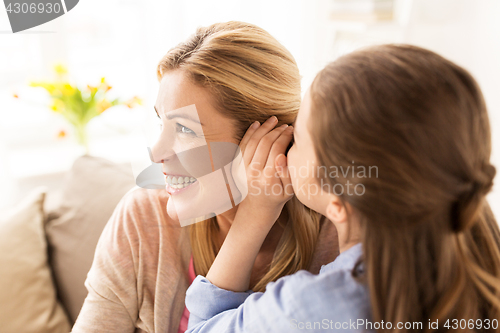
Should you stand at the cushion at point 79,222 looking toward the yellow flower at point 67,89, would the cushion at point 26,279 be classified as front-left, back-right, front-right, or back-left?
back-left

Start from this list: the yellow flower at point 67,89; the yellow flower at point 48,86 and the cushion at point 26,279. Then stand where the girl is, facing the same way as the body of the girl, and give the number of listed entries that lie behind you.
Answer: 0

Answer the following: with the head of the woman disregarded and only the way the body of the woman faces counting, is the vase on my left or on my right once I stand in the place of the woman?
on my right

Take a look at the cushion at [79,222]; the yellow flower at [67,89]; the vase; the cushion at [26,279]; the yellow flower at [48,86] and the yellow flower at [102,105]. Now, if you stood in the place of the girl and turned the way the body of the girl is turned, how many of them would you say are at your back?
0

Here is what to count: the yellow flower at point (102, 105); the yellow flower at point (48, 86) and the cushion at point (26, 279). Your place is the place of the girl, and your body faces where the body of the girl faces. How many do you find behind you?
0

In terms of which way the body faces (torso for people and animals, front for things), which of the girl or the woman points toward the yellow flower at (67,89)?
the girl

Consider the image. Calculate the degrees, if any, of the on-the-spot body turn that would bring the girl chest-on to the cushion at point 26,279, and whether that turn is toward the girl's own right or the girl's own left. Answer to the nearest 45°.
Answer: approximately 45° to the girl's own left

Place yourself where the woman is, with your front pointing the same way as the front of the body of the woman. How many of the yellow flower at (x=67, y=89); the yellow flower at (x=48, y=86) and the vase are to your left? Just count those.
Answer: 0

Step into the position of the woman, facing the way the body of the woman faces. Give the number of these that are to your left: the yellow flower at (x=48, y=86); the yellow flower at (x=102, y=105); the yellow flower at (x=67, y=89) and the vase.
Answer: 0

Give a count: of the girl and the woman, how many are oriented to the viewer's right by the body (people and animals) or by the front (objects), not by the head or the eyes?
0

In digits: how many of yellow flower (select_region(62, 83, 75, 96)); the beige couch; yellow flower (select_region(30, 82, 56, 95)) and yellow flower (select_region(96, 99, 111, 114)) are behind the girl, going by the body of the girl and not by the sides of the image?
0

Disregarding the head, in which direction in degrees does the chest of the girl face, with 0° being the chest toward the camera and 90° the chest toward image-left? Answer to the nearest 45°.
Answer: approximately 135°

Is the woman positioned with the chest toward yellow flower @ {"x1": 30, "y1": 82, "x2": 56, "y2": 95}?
no

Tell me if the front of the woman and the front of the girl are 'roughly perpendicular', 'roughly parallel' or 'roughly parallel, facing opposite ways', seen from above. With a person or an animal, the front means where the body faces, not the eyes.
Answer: roughly perpendicular

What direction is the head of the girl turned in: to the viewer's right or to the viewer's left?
to the viewer's left
